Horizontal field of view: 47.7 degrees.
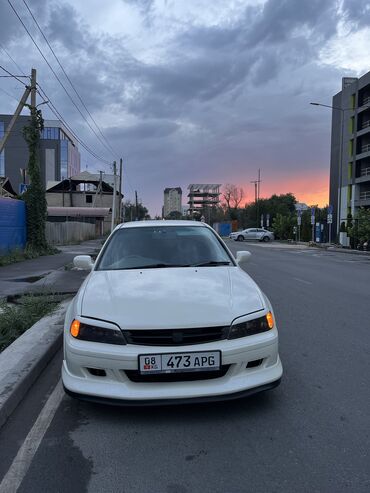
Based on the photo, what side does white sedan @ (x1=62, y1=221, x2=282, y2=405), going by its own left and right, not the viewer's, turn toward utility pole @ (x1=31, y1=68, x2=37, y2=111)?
back

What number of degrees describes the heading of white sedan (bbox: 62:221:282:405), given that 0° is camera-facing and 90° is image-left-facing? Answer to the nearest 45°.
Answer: approximately 0°

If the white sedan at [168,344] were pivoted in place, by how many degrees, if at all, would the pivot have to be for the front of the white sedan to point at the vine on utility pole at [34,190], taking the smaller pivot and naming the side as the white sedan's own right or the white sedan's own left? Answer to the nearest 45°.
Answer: approximately 180°

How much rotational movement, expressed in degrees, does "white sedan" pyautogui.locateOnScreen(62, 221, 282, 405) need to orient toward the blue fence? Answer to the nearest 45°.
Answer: approximately 135° to its right
